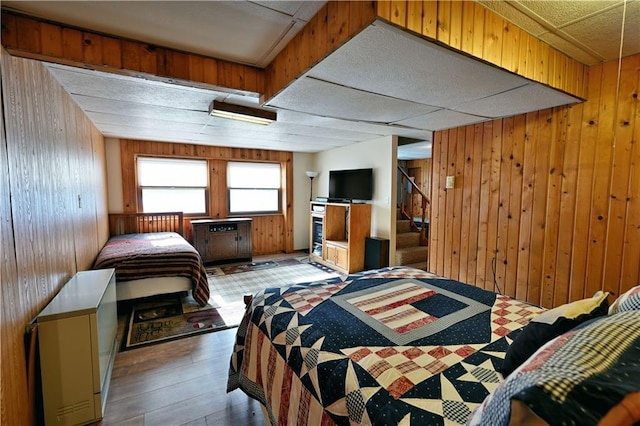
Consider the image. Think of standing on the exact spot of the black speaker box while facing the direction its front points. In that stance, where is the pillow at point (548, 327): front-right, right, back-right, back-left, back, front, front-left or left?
front-left

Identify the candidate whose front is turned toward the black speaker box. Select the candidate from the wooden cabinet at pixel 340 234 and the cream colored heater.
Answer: the cream colored heater

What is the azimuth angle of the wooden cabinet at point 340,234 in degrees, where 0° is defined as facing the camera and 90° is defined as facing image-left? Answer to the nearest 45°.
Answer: approximately 45°

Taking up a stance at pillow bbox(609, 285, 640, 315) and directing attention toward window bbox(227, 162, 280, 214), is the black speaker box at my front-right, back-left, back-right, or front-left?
front-right

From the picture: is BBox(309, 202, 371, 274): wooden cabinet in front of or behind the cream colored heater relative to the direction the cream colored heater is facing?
in front

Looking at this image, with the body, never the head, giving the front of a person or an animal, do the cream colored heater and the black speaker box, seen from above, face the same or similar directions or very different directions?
very different directions

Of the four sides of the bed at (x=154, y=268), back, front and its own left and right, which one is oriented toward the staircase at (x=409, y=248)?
left

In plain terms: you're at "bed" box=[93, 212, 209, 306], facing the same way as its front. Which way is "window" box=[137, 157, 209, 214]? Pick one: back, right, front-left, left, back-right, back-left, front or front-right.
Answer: back

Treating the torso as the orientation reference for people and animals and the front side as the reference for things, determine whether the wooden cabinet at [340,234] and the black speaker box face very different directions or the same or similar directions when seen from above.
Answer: same or similar directions

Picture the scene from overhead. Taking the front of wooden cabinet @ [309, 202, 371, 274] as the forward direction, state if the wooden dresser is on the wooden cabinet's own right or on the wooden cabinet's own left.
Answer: on the wooden cabinet's own right

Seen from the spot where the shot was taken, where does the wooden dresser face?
facing the viewer

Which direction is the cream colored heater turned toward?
to the viewer's right

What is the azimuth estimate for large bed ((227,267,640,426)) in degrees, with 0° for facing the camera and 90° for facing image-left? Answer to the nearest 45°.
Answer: approximately 135°

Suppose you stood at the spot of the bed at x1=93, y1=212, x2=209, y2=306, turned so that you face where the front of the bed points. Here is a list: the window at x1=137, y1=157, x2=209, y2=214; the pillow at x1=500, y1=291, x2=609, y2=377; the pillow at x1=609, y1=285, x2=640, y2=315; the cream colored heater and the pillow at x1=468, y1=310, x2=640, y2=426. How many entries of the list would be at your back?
1

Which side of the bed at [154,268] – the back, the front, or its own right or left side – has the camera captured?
front

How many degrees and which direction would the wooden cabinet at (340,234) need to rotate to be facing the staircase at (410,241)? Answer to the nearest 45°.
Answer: approximately 135° to its left

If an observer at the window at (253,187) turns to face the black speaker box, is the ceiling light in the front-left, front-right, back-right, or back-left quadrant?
front-right
